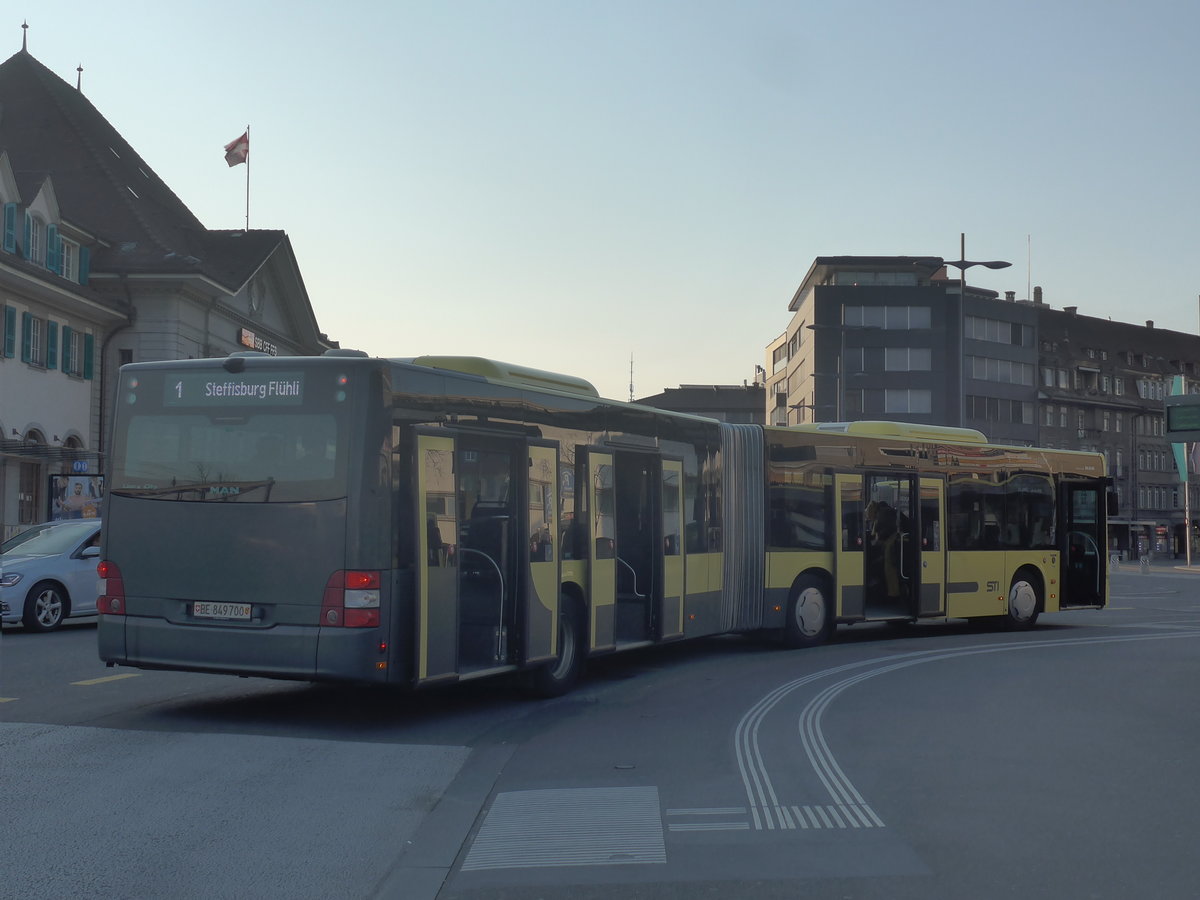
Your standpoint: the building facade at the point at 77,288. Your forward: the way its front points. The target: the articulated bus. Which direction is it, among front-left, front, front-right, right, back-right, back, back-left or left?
front-right

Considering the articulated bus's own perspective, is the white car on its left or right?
on its left

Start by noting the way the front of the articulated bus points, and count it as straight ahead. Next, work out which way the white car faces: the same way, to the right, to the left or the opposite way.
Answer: the opposite way

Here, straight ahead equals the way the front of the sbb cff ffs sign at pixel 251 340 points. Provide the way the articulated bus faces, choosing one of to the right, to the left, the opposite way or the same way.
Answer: to the left

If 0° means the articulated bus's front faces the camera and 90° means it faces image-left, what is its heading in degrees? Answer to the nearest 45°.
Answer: approximately 225°

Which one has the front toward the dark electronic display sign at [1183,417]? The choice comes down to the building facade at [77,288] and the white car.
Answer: the building facade

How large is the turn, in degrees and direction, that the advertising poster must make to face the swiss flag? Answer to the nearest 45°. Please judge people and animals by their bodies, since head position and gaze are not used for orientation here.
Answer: approximately 180°

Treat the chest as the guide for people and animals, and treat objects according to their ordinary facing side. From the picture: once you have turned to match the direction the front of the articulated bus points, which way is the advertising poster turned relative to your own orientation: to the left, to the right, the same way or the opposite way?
to the right

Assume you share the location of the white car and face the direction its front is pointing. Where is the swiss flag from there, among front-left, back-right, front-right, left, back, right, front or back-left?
back-right

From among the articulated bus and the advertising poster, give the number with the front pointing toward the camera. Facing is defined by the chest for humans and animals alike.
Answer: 1

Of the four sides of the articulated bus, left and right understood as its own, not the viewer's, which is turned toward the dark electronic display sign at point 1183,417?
front

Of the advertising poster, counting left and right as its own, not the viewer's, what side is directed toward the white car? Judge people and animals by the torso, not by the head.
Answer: front

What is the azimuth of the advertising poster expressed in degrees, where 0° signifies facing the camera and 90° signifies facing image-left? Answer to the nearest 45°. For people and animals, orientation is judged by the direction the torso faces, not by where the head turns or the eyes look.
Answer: approximately 0°
